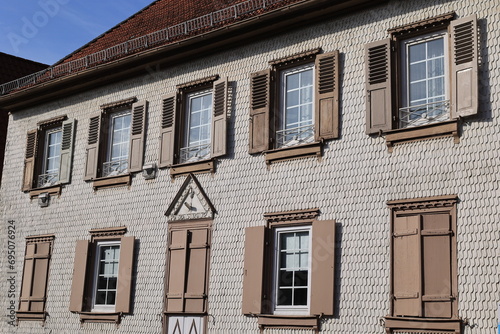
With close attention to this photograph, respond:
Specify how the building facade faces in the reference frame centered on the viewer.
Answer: facing the viewer and to the left of the viewer
